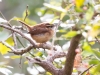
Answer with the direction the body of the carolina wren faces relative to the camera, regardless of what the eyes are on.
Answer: to the viewer's right
